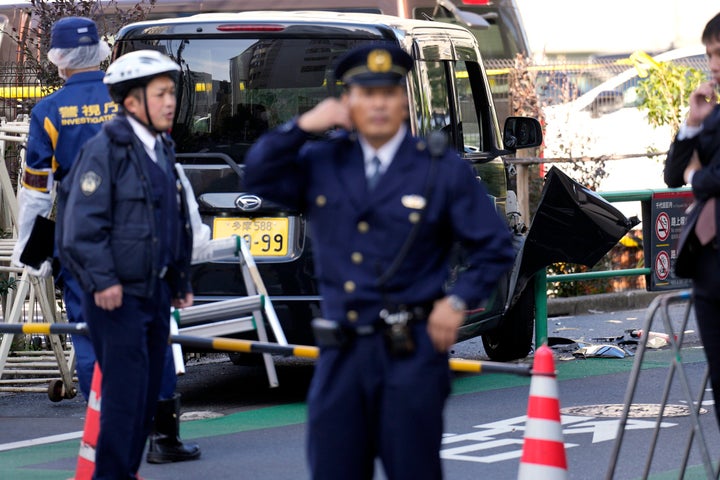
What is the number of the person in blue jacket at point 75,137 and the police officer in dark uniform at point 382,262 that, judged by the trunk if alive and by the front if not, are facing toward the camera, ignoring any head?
1

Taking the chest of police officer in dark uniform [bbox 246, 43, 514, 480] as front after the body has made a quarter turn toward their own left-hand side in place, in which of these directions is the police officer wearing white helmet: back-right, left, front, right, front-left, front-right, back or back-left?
back-left

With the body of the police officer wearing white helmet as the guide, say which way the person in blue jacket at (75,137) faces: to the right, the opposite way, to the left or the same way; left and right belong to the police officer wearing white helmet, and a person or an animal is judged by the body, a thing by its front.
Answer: to the left

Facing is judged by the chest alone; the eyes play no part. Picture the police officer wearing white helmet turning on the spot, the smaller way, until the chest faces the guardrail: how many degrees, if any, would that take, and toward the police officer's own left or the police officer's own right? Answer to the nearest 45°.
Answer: approximately 90° to the police officer's own left

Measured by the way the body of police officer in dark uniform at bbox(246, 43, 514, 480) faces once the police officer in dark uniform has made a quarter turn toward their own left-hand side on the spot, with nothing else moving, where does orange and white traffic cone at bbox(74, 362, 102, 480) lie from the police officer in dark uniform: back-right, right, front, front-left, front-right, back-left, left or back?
back-left

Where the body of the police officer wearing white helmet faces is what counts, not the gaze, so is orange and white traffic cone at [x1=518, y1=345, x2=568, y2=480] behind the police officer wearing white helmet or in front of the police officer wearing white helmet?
in front

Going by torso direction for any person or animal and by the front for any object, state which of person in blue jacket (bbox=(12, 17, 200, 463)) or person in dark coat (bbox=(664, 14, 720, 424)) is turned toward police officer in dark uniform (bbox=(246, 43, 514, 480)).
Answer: the person in dark coat

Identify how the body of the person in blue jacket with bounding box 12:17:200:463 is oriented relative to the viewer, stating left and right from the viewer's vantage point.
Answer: facing away from the viewer and to the right of the viewer

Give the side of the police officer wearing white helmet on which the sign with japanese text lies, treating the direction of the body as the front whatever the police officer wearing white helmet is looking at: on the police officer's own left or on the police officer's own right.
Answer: on the police officer's own left
